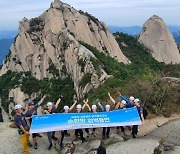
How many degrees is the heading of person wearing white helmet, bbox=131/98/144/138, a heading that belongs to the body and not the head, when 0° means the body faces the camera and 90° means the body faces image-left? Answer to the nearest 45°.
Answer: approximately 45°
